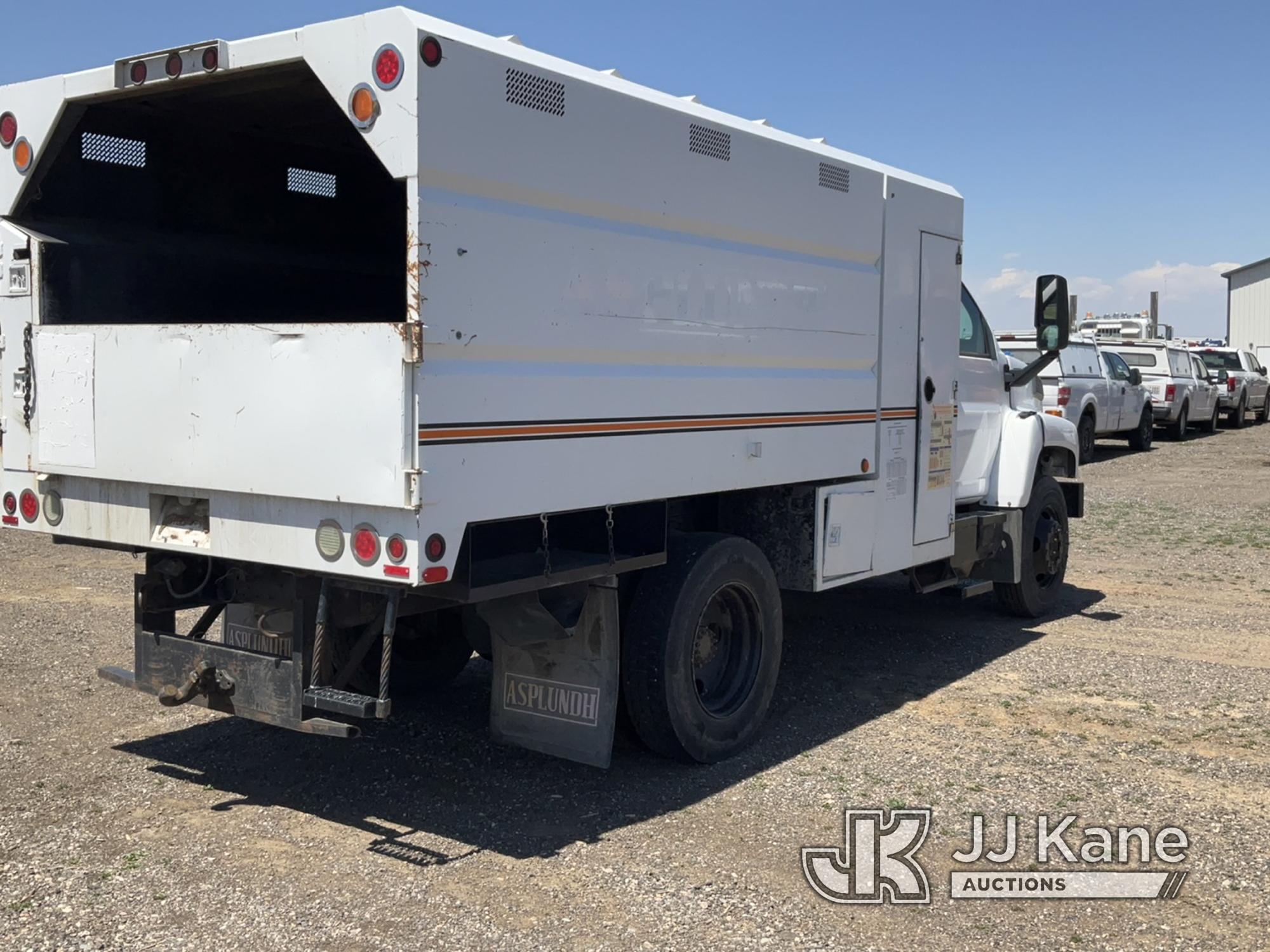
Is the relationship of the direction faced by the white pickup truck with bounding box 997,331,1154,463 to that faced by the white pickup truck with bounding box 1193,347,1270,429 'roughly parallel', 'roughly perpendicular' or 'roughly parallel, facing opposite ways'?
roughly parallel

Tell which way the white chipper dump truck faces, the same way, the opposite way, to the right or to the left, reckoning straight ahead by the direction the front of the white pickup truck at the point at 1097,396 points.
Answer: the same way

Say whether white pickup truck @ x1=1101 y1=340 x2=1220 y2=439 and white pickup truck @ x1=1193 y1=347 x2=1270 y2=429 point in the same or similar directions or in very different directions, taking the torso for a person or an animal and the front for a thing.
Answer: same or similar directions

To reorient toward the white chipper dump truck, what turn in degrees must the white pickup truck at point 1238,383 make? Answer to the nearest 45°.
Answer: approximately 135° to its right

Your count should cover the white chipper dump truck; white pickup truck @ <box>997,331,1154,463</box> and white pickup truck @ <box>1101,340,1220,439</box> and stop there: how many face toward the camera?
0

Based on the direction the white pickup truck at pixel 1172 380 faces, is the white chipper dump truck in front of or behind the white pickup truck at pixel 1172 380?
behind

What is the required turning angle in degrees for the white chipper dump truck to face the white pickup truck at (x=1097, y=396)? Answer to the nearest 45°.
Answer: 0° — it already faces it

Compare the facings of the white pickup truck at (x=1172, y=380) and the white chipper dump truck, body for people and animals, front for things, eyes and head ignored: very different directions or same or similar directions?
same or similar directions

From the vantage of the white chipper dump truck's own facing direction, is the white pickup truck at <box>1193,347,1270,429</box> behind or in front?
in front

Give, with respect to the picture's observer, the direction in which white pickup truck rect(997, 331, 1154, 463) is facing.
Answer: facing away from the viewer and to the right of the viewer

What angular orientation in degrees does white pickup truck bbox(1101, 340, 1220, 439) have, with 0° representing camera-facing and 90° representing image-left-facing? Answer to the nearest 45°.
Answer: approximately 225°

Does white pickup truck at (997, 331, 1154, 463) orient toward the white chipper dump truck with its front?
no

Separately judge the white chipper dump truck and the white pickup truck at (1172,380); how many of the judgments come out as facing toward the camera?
0

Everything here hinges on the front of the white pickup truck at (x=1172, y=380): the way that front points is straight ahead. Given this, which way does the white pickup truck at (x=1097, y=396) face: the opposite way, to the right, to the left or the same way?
the same way

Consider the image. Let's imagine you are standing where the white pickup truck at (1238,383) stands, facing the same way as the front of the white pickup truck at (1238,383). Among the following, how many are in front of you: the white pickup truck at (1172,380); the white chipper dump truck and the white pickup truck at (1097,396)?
0

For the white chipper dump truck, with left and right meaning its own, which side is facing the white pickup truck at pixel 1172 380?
front

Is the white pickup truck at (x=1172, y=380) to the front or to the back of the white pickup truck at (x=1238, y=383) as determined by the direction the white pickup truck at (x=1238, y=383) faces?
to the back

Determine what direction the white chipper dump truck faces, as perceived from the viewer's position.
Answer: facing away from the viewer and to the right of the viewer

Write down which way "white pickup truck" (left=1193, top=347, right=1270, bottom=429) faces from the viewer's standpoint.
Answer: facing away from the viewer and to the right of the viewer

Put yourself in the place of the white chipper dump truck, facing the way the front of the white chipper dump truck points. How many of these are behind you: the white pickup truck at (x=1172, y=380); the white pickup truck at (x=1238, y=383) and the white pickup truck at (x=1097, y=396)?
0

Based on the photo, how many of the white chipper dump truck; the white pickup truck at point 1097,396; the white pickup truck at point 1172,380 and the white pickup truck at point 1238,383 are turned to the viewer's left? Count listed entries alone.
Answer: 0

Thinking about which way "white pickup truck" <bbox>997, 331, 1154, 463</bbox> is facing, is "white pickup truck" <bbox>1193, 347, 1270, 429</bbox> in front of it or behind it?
in front
